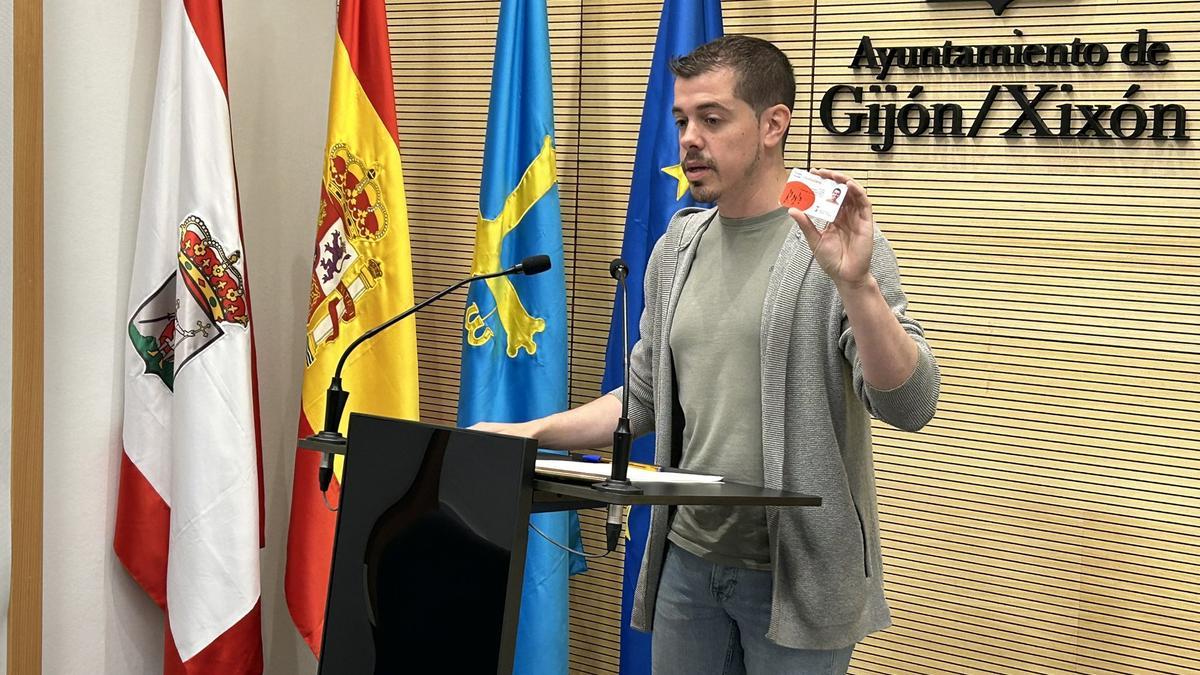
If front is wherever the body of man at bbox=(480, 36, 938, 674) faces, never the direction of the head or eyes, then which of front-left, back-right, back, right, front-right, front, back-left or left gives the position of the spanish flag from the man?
right

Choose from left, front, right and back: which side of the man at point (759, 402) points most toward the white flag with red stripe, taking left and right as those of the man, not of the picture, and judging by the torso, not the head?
right

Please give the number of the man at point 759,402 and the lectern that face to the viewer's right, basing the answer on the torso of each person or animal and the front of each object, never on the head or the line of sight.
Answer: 0

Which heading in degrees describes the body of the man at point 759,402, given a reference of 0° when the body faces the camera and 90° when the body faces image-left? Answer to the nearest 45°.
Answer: approximately 45°

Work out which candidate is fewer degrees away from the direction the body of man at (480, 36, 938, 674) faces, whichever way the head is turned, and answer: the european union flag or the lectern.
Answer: the lectern
